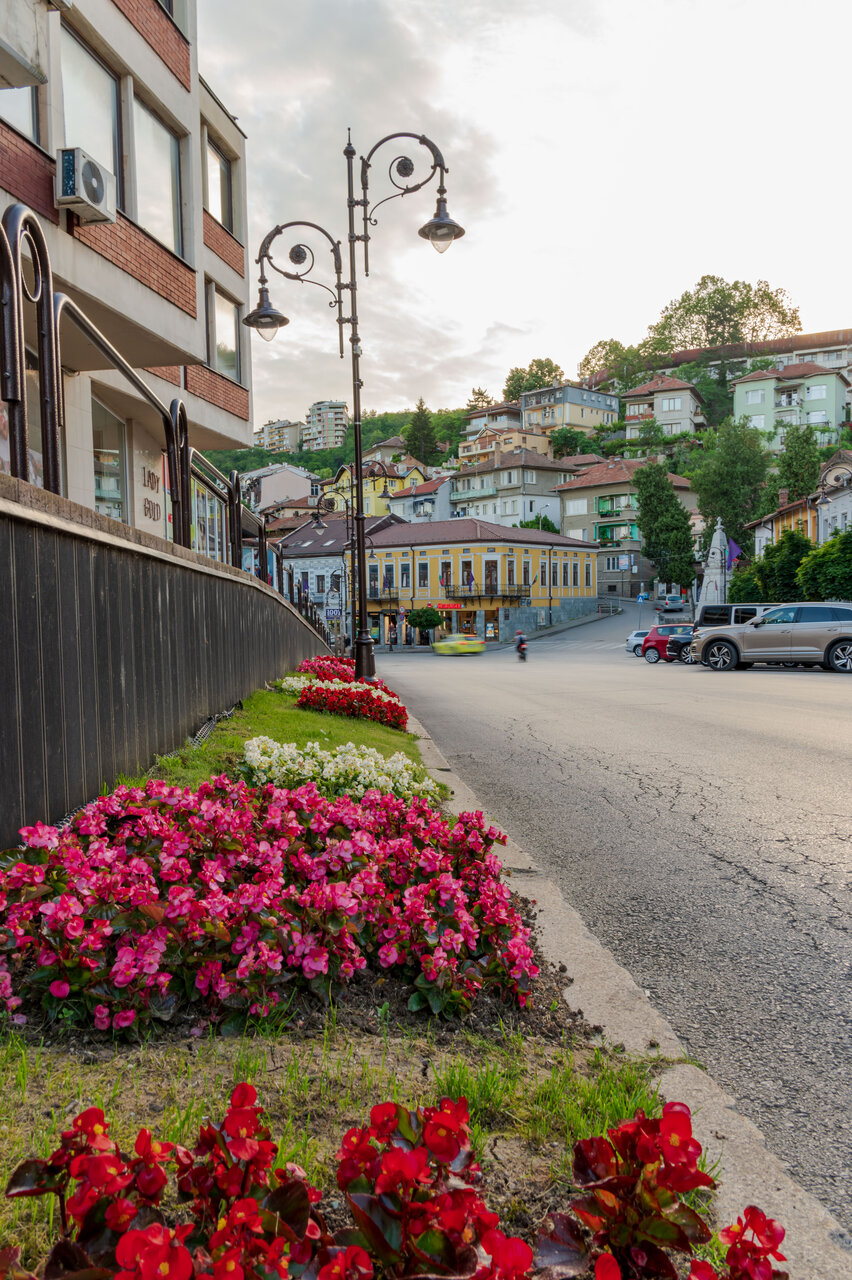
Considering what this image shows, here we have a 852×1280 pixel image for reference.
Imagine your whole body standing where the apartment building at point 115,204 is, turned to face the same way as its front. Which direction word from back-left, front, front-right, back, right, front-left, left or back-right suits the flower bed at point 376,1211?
front-right

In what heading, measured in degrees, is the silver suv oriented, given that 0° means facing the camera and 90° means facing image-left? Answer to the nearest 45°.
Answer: approximately 90°

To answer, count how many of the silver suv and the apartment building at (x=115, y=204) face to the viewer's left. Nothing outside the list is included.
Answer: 1

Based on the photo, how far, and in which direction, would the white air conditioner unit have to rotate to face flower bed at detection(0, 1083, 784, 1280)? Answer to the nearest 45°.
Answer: approximately 45° to its right

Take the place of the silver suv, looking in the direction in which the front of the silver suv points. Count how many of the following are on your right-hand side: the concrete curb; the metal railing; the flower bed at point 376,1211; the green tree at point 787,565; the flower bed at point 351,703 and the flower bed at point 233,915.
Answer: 1

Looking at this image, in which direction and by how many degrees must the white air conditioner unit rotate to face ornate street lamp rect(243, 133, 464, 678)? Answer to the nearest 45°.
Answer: approximately 90° to its left

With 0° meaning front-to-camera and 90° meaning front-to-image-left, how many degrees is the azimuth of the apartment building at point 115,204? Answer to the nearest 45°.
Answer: approximately 315°

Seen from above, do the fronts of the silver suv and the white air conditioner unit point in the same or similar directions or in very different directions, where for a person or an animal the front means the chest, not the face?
very different directions

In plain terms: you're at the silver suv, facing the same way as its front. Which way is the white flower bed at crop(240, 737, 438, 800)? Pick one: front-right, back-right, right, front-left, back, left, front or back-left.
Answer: left

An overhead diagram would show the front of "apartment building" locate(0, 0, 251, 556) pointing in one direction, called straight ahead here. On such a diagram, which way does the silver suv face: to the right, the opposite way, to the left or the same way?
the opposite way

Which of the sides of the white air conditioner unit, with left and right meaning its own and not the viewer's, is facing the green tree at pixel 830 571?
left

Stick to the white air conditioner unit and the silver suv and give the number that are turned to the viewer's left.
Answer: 1
